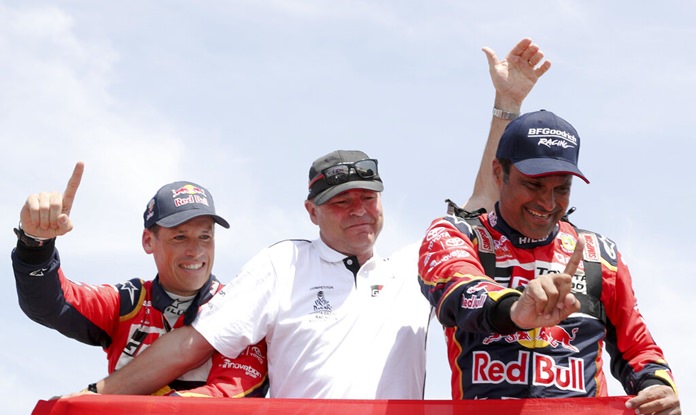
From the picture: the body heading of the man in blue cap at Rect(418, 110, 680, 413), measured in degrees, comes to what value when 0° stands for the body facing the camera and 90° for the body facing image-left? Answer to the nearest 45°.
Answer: approximately 0°

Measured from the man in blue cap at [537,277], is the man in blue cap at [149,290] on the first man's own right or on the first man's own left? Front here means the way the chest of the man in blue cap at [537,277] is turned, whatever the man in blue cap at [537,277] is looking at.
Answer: on the first man's own right

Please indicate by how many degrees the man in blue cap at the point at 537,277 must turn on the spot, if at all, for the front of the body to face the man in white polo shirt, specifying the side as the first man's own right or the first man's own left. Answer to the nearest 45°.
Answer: approximately 90° to the first man's own right
